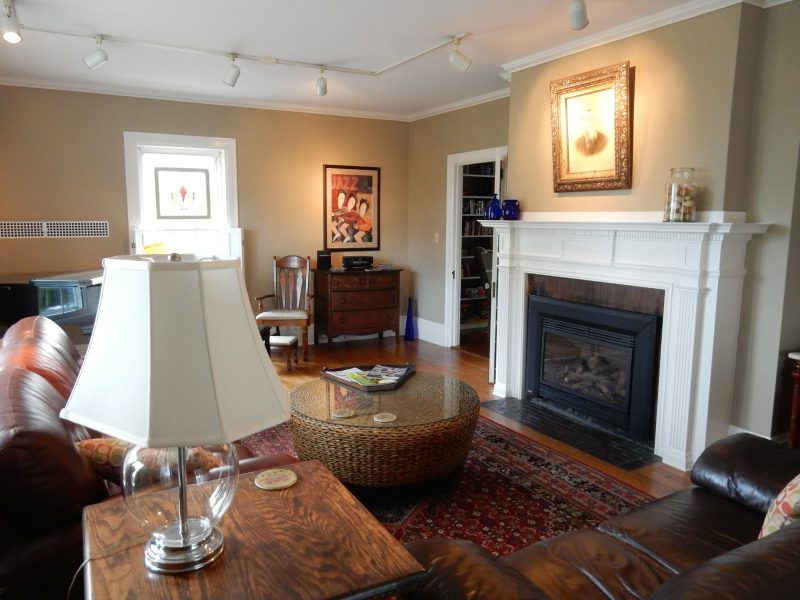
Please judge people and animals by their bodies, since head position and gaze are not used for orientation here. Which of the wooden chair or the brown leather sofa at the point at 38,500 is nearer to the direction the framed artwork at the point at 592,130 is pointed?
the brown leather sofa

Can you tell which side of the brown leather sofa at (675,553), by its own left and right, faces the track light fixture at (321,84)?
front

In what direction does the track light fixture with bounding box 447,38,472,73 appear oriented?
to the viewer's right

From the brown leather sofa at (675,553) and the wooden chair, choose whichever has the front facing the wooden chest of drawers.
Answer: the brown leather sofa

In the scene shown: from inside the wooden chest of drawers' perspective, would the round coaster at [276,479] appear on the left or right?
on its right

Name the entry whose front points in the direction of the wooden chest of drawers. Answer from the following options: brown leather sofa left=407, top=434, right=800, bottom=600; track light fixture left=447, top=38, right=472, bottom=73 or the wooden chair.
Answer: the brown leather sofa

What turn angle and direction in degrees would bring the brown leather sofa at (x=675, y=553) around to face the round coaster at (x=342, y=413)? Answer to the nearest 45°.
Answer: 0° — it already faces it

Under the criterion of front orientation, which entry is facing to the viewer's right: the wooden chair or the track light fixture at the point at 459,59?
the track light fixture

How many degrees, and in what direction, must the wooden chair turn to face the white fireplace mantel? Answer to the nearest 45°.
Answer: approximately 90° to its left

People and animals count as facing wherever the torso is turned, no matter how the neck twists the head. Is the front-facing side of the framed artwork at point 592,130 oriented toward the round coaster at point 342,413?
yes

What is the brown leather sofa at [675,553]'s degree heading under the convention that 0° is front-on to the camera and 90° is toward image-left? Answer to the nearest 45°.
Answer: approximately 135°

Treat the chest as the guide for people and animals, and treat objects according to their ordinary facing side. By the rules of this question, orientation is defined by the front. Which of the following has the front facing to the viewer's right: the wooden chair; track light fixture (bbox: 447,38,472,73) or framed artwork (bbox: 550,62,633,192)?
the track light fixture

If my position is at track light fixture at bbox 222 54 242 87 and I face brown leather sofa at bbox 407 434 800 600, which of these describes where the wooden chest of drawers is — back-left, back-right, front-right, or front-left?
back-left

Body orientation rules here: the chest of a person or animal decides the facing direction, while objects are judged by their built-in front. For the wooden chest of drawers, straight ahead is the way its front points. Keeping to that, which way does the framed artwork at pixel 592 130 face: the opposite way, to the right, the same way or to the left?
to the right

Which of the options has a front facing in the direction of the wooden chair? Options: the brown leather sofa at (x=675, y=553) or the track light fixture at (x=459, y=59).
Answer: the brown leather sofa
